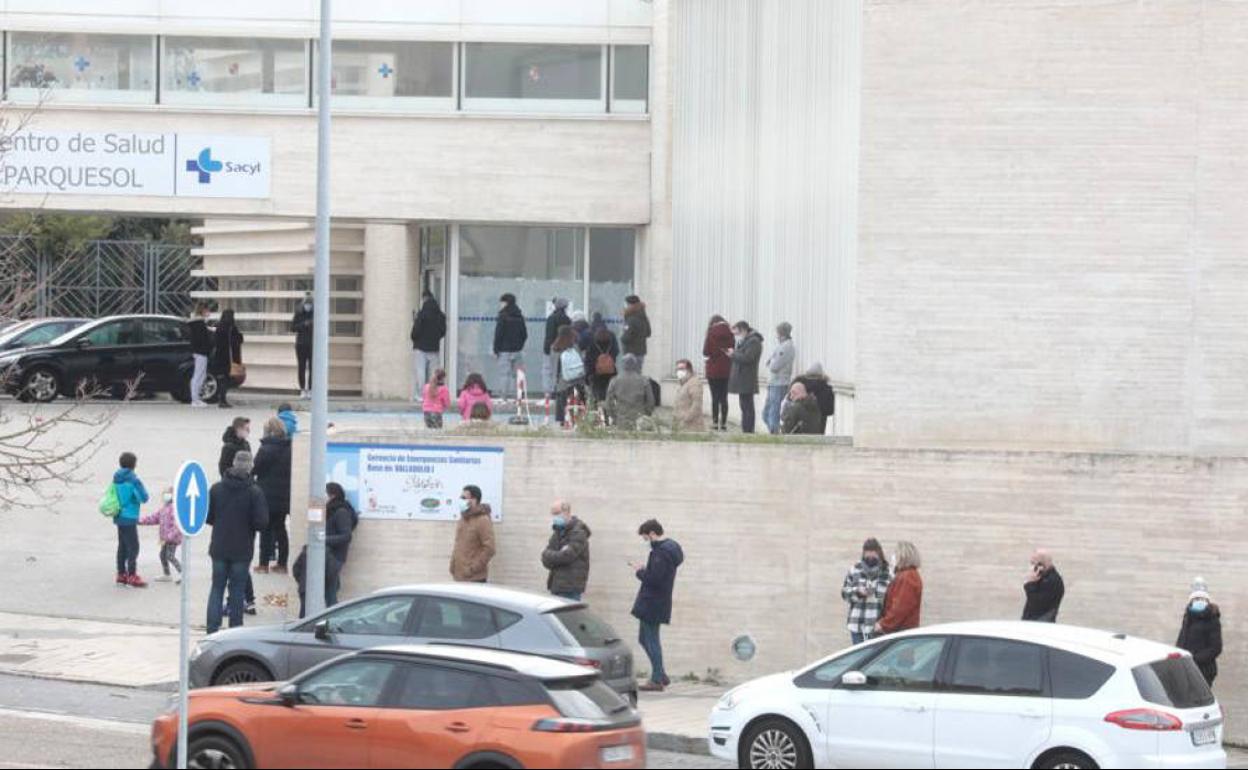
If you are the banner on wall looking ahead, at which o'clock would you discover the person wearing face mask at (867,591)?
The person wearing face mask is roughly at 10 o'clock from the banner on wall.

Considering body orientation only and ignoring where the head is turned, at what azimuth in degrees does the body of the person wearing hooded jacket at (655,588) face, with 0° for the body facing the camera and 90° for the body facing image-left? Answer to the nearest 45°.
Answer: approximately 90°

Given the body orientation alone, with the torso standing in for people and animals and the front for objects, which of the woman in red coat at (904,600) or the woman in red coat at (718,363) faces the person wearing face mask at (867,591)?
the woman in red coat at (904,600)

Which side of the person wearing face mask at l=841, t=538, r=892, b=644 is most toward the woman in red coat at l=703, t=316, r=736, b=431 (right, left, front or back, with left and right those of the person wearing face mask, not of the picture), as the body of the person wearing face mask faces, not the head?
back

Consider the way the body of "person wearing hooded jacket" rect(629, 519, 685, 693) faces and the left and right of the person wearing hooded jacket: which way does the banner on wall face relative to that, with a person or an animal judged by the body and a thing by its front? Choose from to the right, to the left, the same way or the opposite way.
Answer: to the left

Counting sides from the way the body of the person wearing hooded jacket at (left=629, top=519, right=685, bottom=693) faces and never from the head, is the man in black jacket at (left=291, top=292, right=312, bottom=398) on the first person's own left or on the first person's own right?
on the first person's own right

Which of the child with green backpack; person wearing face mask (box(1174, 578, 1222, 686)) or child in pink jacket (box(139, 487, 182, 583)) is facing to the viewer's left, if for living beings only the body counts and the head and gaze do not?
the child in pink jacket

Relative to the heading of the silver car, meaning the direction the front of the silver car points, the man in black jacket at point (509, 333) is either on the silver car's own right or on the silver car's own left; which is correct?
on the silver car's own right

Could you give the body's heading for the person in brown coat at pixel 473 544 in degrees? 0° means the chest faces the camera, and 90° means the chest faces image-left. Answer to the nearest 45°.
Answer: approximately 45°

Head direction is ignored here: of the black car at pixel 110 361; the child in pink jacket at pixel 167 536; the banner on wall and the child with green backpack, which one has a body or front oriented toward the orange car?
the banner on wall

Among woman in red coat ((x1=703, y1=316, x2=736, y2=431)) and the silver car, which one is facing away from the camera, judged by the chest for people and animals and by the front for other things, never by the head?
the woman in red coat

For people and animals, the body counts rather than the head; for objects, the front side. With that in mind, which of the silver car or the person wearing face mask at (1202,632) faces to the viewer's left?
the silver car
